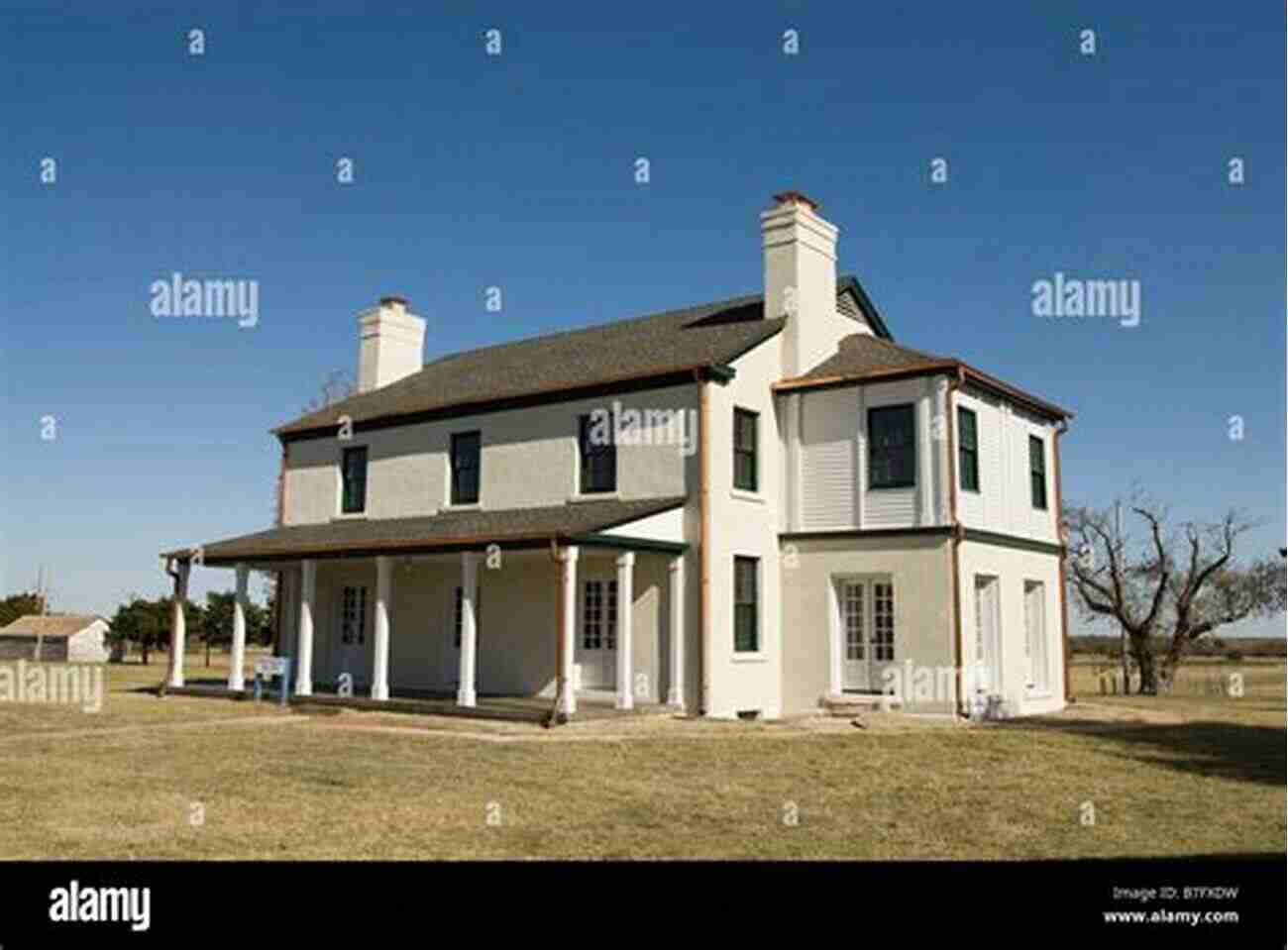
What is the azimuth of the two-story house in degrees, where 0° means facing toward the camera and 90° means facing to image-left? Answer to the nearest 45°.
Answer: approximately 45°

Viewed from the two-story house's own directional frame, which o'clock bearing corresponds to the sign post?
The sign post is roughly at 2 o'clock from the two-story house.
